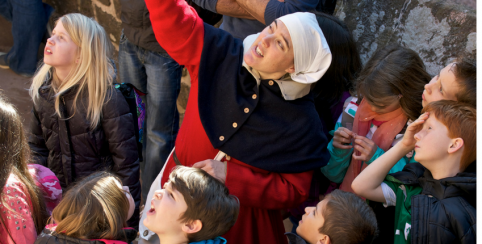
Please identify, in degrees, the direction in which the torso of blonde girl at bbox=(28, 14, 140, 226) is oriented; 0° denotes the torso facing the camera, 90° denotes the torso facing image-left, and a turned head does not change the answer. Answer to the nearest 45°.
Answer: approximately 45°

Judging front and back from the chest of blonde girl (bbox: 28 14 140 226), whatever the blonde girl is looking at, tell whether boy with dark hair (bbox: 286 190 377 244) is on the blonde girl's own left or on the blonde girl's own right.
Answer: on the blonde girl's own left
